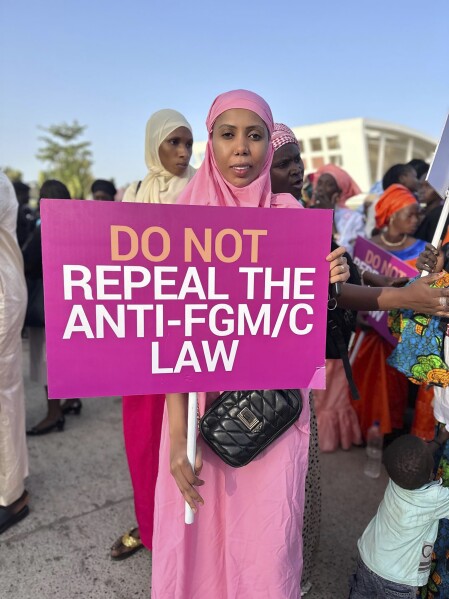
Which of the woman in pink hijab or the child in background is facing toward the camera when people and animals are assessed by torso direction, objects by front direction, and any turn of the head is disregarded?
the woman in pink hijab

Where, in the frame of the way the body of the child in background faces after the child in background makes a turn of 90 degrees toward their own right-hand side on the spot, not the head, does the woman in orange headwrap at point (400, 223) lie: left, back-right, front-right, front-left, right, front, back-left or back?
back-left

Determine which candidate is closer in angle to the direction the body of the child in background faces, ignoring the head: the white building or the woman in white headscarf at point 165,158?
the white building

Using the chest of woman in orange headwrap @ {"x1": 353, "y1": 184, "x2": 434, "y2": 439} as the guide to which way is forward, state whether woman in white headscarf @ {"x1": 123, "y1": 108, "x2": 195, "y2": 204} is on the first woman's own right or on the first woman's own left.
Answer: on the first woman's own right

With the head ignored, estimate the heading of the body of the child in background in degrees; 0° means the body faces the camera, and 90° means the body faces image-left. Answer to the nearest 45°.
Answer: approximately 225°

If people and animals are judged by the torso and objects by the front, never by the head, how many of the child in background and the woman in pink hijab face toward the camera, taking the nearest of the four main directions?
1

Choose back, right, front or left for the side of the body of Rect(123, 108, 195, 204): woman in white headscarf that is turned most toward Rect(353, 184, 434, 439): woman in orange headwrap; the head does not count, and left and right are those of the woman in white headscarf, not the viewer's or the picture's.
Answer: left

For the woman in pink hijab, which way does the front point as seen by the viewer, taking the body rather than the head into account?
toward the camera

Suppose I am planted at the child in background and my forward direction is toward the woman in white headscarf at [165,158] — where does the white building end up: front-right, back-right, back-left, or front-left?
front-right

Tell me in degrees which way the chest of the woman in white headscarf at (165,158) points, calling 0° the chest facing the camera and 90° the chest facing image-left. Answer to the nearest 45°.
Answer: approximately 315°
